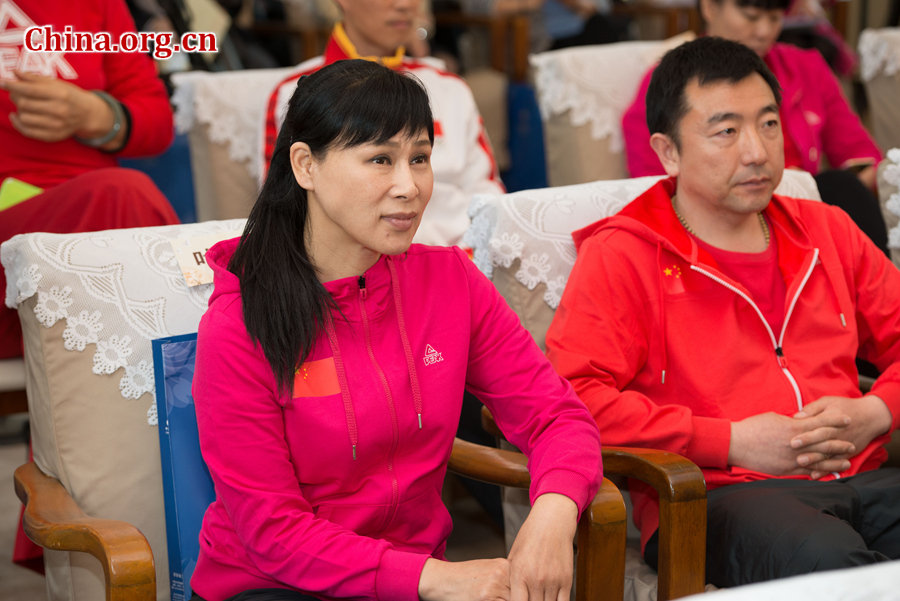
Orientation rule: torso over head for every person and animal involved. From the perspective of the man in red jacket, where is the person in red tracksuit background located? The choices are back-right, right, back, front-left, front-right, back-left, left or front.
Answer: back-right

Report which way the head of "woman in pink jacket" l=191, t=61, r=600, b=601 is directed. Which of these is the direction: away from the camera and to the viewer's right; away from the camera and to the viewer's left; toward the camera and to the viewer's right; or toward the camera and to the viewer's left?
toward the camera and to the viewer's right

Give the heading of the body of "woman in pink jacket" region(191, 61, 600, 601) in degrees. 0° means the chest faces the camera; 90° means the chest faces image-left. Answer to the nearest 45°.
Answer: approximately 315°

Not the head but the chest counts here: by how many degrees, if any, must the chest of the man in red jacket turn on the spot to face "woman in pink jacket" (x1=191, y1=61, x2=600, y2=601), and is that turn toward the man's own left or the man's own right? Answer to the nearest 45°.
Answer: approximately 90° to the man's own right

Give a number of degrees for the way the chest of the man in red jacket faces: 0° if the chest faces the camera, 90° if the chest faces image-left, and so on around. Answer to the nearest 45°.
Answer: approximately 315°

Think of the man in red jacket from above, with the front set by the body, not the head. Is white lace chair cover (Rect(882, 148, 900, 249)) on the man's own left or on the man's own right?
on the man's own left

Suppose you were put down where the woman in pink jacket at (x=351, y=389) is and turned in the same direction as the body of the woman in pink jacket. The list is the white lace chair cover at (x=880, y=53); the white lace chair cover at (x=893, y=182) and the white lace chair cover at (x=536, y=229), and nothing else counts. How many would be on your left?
3
